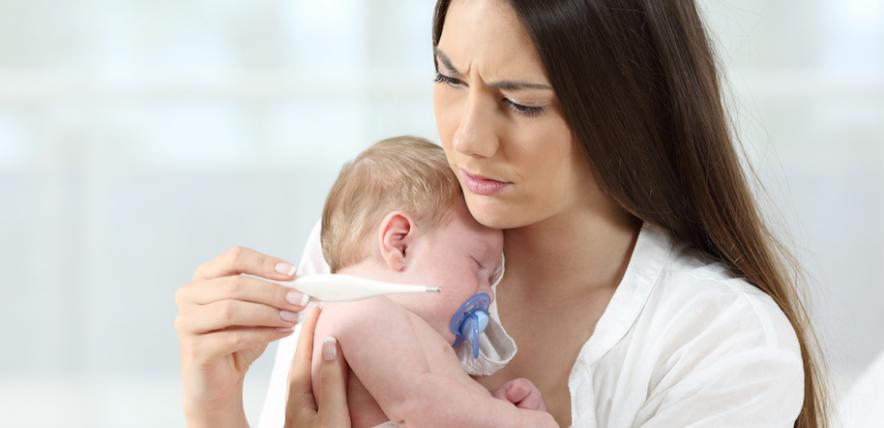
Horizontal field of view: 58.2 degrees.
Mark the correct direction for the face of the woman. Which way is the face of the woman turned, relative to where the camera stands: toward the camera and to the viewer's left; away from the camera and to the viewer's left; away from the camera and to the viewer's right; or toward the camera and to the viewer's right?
toward the camera and to the viewer's left

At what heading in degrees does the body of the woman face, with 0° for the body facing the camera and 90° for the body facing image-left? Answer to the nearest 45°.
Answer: approximately 45°

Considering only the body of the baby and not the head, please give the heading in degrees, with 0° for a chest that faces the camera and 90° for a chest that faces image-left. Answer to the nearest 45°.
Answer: approximately 270°

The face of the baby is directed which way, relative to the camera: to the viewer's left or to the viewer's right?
to the viewer's right
